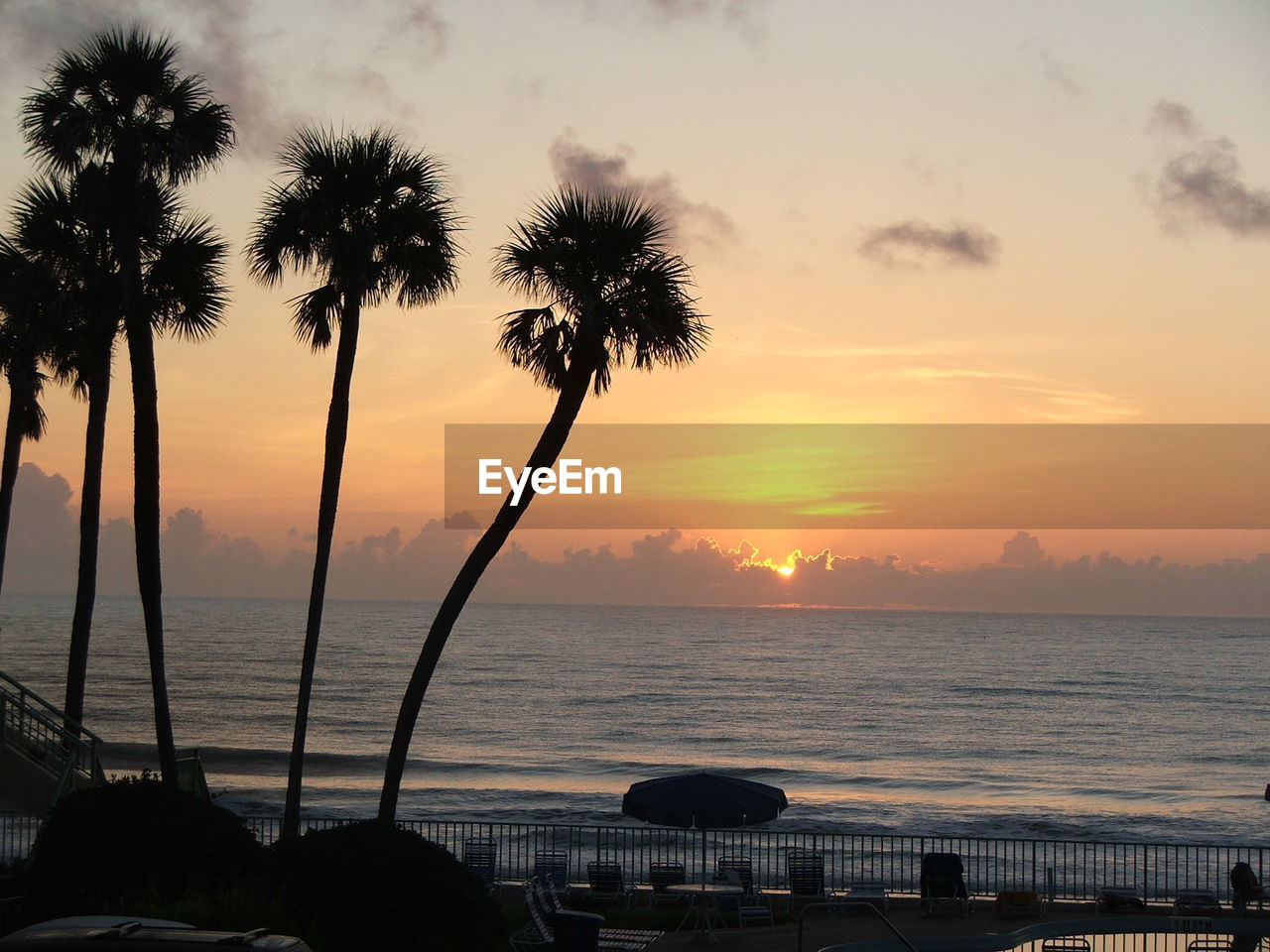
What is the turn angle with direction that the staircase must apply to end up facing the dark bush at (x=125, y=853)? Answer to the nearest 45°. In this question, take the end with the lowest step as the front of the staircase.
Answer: approximately 90° to its right

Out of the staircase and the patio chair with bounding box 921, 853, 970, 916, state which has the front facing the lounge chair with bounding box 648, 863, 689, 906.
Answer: the staircase

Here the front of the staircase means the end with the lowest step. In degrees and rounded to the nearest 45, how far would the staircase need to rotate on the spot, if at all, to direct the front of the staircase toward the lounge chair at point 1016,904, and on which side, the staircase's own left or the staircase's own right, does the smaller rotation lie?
0° — it already faces it

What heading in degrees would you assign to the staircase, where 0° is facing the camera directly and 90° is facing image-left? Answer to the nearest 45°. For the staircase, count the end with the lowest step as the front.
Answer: approximately 270°

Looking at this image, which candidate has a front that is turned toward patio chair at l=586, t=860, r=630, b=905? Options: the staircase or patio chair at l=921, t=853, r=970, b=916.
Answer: the staircase

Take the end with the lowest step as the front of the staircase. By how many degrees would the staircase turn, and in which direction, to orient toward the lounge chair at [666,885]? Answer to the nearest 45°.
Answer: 0° — it already faces it

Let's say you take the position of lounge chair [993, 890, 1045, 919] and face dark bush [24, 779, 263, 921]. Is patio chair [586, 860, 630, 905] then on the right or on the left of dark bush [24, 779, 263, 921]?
right
